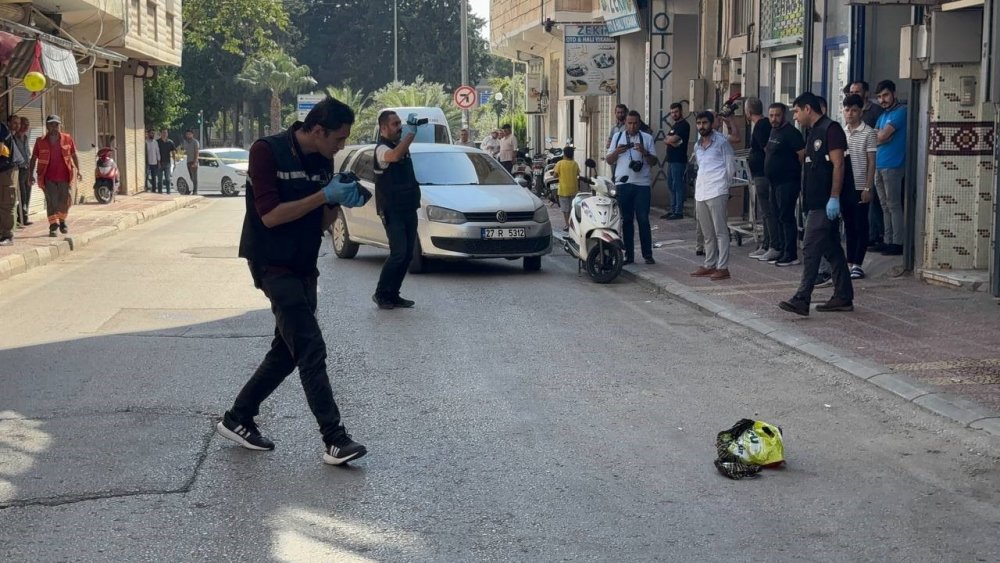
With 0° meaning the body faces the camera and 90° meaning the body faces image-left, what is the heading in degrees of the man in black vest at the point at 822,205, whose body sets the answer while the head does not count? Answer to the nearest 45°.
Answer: approximately 90°

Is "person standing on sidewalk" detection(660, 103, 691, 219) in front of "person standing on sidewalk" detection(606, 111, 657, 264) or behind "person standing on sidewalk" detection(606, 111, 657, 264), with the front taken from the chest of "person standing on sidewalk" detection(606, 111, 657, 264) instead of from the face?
behind

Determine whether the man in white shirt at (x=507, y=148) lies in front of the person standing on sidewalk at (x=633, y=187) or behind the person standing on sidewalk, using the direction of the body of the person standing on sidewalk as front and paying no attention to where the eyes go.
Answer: behind

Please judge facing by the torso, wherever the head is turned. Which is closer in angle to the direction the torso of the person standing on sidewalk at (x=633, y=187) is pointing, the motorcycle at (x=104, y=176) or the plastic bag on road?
the plastic bag on road
